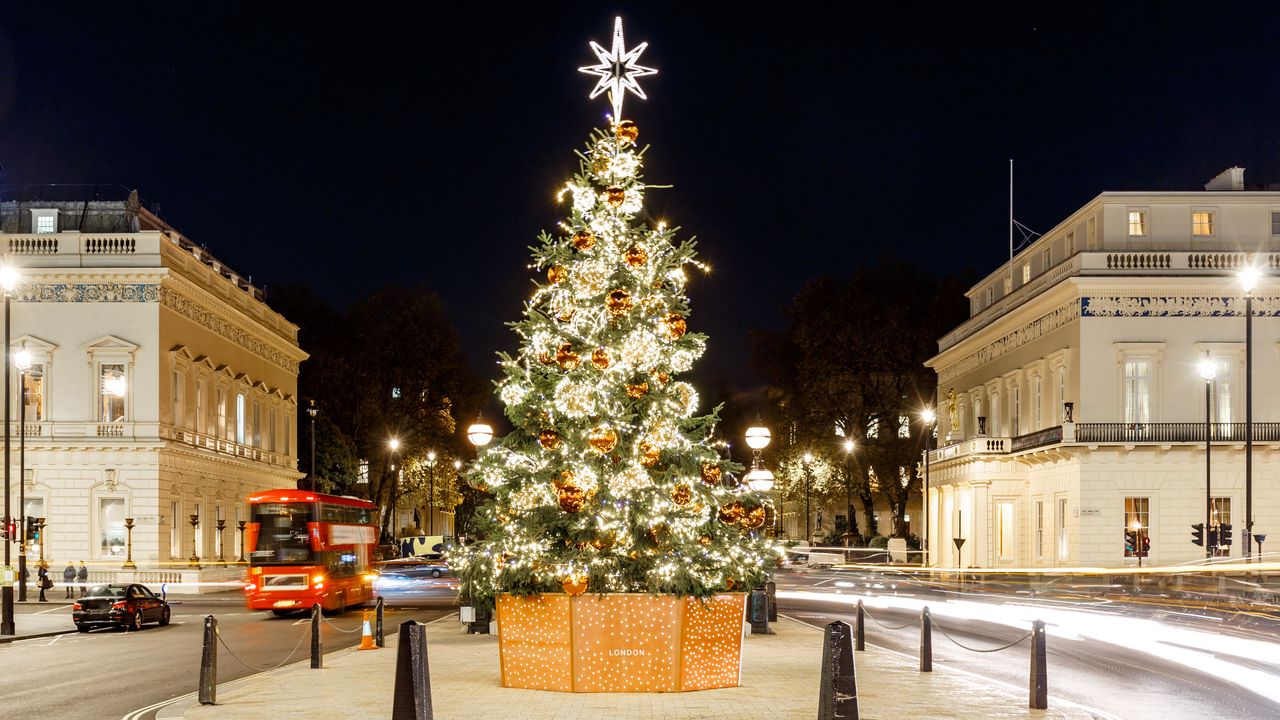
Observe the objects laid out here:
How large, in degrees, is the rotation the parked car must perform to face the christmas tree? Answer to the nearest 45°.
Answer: approximately 135° to its right
